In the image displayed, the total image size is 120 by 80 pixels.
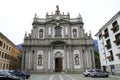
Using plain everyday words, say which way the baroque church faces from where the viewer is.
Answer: facing the viewer

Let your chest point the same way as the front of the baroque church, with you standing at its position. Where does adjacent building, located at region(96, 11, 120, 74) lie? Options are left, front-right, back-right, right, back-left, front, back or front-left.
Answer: front-left
